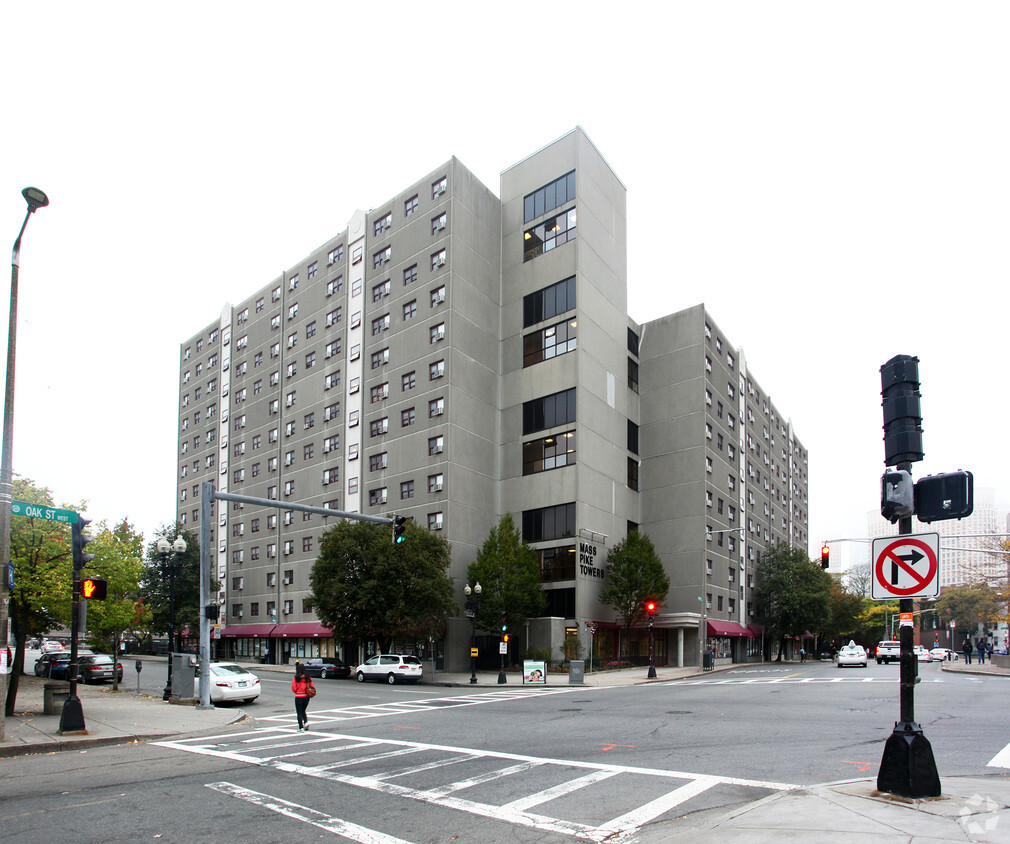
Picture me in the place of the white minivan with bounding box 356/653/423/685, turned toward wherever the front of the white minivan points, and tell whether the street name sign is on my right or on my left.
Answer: on my left

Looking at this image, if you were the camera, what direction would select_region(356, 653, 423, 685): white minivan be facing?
facing away from the viewer and to the left of the viewer

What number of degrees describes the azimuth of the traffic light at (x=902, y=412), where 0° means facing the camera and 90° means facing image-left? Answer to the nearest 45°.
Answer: approximately 180°

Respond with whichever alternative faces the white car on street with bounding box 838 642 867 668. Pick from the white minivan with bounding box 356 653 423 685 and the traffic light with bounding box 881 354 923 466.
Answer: the traffic light

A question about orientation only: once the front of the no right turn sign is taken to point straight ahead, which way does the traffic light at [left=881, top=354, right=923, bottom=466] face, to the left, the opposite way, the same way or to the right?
the opposite way

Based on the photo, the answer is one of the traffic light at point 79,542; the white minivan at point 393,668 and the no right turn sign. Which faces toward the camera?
the no right turn sign

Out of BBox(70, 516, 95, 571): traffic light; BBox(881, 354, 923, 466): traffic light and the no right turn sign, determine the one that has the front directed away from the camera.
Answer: BBox(881, 354, 923, 466): traffic light

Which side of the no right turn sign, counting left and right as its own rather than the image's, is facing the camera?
front
